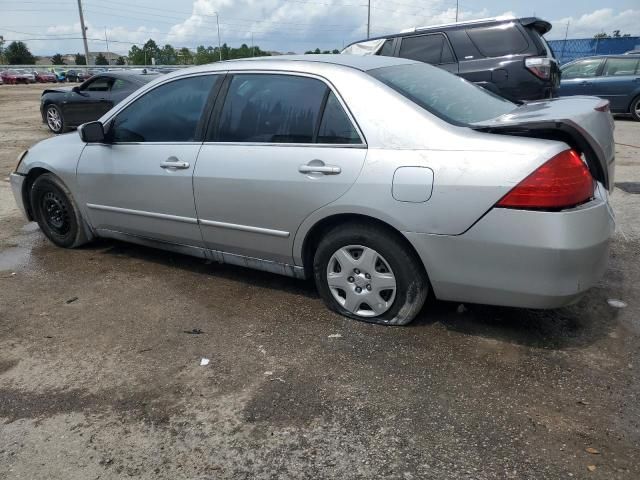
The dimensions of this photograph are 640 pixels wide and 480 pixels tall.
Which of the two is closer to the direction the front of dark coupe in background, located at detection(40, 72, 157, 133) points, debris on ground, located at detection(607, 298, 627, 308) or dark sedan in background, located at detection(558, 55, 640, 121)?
the debris on ground

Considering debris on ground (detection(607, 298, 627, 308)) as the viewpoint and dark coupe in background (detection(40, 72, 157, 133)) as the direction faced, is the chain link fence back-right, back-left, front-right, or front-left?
front-right

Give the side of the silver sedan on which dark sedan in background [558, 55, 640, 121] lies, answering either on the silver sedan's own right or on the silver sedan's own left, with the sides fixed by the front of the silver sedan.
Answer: on the silver sedan's own right

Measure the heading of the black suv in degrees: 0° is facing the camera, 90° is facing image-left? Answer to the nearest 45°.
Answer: approximately 135°

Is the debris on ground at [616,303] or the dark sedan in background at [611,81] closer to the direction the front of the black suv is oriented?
the dark sedan in background

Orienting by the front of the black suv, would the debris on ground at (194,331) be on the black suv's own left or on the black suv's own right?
on the black suv's own left

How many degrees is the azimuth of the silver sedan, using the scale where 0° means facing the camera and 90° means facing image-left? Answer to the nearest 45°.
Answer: approximately 135°

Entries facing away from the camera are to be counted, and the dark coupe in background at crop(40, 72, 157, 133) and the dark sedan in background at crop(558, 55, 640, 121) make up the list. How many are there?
0

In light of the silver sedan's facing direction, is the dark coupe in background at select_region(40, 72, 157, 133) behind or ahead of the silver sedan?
ahead

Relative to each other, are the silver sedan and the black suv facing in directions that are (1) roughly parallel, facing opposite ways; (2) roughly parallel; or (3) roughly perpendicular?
roughly parallel

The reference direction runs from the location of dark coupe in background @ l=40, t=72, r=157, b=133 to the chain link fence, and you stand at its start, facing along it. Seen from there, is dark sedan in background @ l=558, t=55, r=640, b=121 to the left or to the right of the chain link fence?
right

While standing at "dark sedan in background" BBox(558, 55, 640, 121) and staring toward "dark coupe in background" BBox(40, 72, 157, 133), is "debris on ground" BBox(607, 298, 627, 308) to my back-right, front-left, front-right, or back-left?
front-left

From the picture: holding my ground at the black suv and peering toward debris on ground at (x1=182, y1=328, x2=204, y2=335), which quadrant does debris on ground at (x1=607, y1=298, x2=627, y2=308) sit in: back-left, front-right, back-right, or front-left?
front-left

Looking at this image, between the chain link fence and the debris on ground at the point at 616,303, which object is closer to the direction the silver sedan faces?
the chain link fence
